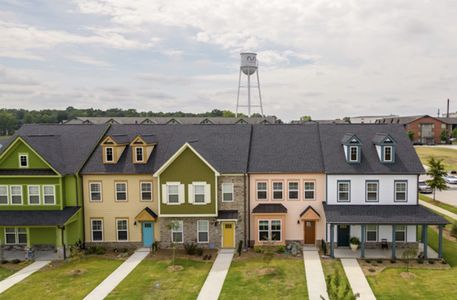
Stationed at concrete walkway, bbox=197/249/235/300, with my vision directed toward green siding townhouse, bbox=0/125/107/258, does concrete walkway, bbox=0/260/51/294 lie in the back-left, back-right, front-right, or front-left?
front-left

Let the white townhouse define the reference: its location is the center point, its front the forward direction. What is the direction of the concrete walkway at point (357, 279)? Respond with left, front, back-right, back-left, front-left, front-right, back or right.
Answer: front

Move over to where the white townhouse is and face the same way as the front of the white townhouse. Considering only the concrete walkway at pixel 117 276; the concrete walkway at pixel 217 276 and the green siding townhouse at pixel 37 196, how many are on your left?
0

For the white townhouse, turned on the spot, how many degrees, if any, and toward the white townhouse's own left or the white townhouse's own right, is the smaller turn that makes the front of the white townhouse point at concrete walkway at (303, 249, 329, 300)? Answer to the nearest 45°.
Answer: approximately 45° to the white townhouse's own right

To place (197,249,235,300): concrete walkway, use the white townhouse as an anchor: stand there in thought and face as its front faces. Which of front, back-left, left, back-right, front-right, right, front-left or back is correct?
front-right

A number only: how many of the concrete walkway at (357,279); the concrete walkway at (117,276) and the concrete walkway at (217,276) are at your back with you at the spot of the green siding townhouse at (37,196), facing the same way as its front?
0

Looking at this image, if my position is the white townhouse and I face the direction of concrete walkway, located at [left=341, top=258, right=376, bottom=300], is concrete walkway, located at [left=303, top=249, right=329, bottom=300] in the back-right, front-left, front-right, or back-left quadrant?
front-right

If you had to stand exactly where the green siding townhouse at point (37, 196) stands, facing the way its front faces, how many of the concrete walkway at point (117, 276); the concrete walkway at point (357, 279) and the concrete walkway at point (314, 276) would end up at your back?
0

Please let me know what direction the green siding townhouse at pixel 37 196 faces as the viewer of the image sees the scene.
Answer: facing the viewer

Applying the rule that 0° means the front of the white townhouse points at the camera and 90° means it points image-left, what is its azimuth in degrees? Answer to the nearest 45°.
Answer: approximately 0°

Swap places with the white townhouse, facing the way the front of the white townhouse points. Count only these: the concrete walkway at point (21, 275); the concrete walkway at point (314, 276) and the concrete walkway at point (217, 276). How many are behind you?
0

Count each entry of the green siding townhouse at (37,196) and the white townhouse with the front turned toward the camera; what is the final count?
2

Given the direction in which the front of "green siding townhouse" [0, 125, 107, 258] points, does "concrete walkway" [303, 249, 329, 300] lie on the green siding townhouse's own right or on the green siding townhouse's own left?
on the green siding townhouse's own left

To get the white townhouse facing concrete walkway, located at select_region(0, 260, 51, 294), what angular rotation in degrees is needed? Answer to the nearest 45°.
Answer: approximately 45° to its right

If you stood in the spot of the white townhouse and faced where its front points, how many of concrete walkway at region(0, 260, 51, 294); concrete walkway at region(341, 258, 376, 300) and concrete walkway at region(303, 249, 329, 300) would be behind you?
0
